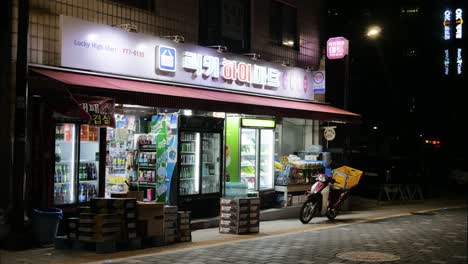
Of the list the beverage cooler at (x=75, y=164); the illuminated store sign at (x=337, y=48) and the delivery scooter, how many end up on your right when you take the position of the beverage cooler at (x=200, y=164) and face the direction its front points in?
1

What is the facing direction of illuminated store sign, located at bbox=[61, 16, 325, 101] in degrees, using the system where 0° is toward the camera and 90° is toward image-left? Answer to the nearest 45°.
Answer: approximately 315°

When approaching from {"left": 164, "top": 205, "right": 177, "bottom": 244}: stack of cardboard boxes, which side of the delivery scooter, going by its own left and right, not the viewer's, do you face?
front

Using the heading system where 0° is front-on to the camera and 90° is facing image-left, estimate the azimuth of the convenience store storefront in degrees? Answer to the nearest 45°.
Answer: approximately 315°

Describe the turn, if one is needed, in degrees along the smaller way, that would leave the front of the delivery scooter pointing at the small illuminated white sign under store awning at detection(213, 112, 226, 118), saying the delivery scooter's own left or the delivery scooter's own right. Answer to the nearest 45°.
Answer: approximately 45° to the delivery scooter's own right

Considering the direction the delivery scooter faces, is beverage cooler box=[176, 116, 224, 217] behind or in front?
in front

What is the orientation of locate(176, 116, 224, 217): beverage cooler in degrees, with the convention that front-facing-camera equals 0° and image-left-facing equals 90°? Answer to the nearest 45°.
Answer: approximately 315°

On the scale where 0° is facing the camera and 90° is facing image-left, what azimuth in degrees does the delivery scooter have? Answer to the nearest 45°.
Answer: approximately 45°

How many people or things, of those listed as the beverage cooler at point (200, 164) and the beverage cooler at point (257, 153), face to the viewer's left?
0
